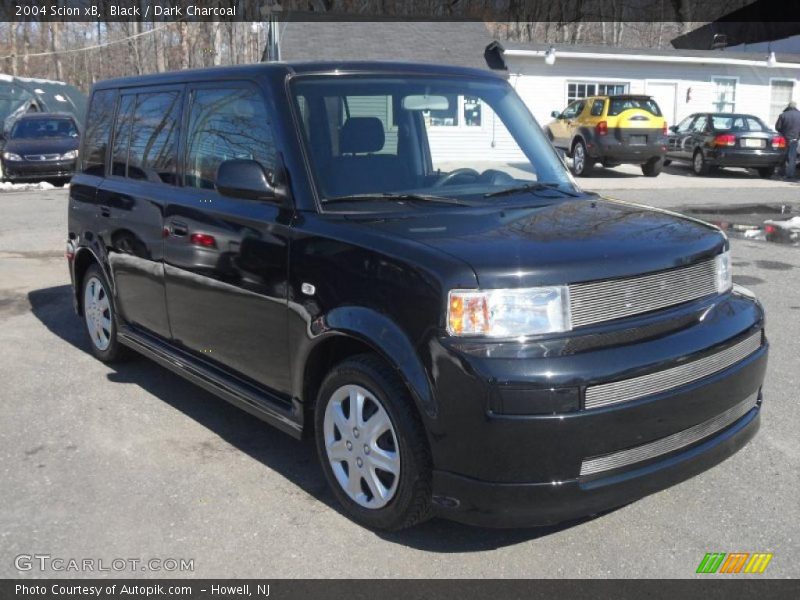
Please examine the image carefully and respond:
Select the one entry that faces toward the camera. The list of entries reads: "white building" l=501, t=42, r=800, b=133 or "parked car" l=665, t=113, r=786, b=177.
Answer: the white building

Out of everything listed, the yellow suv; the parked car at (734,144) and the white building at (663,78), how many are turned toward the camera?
1

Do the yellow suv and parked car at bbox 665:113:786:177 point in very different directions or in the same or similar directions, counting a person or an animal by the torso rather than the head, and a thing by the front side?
same or similar directions

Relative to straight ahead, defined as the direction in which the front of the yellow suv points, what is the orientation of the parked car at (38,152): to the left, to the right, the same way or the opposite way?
the opposite way

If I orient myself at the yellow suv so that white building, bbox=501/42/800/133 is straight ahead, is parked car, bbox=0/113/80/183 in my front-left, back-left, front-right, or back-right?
back-left

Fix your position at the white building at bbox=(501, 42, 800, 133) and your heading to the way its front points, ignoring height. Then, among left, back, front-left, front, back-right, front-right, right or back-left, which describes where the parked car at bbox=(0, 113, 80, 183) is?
front-right

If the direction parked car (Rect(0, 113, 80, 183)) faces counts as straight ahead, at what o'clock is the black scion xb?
The black scion xb is roughly at 12 o'clock from the parked car.

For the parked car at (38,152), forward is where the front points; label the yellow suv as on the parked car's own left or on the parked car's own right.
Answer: on the parked car's own left

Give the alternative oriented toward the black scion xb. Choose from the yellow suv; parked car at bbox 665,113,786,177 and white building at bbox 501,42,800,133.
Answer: the white building

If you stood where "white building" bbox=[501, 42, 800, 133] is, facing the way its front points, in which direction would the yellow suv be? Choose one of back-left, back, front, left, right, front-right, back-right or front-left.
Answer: front

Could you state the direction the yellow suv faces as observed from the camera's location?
facing away from the viewer and to the left of the viewer

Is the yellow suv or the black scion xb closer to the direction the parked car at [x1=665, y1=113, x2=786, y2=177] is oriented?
the yellow suv

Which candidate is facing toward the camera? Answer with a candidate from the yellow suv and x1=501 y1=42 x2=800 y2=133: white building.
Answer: the white building

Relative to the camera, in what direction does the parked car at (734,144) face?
facing away from the viewer and to the left of the viewer

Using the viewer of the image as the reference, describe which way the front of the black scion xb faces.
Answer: facing the viewer and to the right of the viewer

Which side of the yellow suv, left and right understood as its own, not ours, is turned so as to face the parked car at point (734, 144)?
right

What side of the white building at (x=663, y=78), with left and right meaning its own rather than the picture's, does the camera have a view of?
front

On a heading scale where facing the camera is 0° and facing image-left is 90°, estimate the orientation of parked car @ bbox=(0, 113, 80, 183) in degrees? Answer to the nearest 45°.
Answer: approximately 0°

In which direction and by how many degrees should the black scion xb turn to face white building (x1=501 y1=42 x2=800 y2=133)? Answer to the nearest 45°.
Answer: approximately 135° to its left

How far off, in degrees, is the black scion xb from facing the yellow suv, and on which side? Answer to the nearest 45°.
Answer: approximately 135° to its left

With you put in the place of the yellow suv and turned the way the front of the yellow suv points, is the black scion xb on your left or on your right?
on your left
